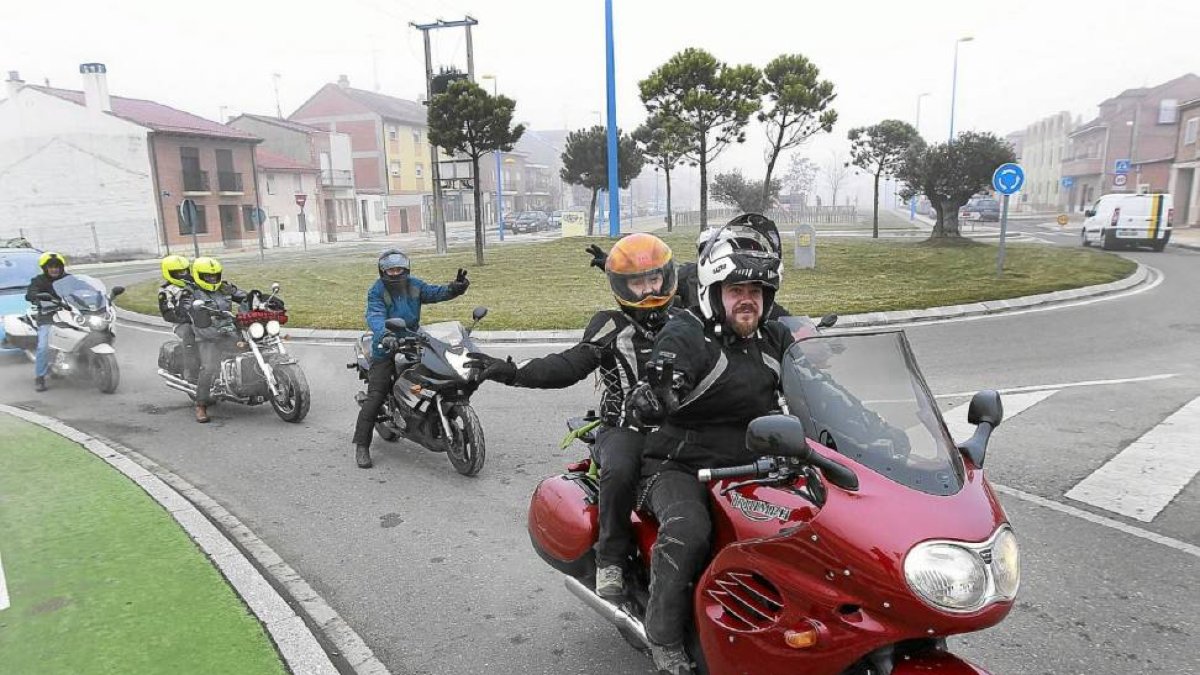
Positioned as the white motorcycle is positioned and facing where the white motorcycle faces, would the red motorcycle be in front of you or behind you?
in front

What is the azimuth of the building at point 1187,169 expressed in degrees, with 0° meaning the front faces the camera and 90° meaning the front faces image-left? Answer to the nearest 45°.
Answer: approximately 45°

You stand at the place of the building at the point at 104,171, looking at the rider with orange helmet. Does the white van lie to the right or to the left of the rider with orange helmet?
left

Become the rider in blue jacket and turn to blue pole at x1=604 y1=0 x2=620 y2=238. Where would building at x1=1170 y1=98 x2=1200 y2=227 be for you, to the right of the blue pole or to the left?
right

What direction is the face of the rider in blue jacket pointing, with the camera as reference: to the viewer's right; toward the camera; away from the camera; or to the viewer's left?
toward the camera

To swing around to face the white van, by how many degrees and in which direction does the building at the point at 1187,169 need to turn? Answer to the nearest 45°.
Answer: approximately 45° to its left

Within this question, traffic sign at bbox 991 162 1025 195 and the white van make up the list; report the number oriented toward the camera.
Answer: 1

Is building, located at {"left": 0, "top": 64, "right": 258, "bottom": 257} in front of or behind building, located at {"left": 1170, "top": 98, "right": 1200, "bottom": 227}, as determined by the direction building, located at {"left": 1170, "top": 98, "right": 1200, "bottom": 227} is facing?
in front

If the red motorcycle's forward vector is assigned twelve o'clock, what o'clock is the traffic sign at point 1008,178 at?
The traffic sign is roughly at 8 o'clock from the red motorcycle.

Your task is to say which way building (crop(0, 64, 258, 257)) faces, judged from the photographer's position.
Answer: facing the viewer and to the right of the viewer

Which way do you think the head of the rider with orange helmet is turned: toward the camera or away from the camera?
toward the camera

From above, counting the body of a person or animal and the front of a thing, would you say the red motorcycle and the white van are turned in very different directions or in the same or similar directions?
very different directions

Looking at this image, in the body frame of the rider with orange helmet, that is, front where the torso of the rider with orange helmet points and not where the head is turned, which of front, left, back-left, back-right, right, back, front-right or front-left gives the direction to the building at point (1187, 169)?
left
